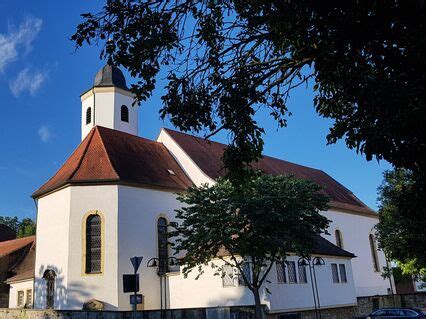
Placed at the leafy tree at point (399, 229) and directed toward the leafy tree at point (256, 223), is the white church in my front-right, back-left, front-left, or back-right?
front-right

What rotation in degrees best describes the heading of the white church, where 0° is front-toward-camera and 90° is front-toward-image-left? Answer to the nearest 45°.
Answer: approximately 225°

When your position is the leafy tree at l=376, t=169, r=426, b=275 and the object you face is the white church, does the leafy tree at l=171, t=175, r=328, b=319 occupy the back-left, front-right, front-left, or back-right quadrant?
front-left
